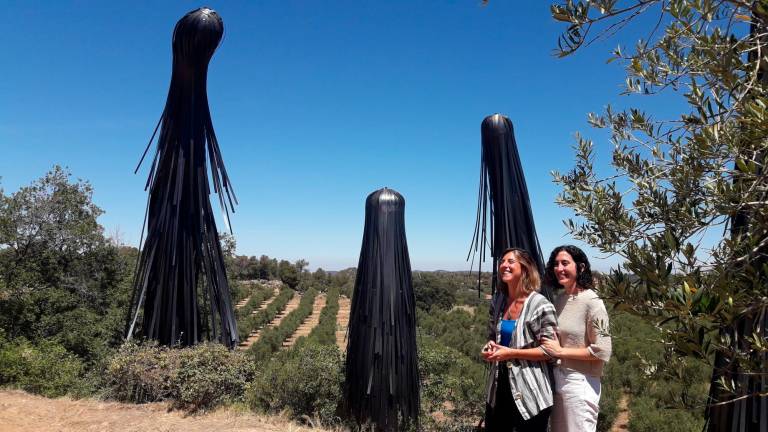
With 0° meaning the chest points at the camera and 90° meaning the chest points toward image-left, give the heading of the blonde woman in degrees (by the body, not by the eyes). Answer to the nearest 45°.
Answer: approximately 45°

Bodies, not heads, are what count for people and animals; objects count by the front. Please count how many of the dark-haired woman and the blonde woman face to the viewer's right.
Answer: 0

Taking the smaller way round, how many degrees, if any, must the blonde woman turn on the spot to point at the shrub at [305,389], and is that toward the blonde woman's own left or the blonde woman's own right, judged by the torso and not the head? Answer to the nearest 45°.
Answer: approximately 90° to the blonde woman's own right

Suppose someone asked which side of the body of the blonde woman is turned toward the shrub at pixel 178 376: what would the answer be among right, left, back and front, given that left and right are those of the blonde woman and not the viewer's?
right

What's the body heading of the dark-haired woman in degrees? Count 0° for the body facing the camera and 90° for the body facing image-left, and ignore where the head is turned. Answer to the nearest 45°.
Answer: approximately 45°
